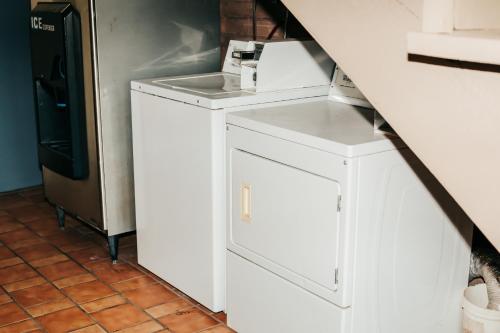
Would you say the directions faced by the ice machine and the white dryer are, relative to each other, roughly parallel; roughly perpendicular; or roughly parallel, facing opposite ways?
roughly parallel

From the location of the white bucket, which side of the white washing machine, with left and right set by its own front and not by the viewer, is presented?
left

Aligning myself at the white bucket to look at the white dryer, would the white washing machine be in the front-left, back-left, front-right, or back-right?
front-right

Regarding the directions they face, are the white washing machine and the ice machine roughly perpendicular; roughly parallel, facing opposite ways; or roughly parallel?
roughly parallel

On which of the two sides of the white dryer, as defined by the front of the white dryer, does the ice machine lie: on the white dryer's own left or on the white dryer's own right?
on the white dryer's own right

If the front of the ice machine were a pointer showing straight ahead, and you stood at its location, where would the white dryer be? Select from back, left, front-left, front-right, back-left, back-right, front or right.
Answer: left

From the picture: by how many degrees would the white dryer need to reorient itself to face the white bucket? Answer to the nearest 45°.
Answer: approximately 135° to its left

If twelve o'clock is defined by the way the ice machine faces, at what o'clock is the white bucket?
The white bucket is roughly at 9 o'clock from the ice machine.

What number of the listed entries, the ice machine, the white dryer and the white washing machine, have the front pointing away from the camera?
0

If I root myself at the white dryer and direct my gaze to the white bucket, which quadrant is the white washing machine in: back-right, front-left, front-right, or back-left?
back-left

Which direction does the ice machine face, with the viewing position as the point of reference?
facing the viewer and to the left of the viewer

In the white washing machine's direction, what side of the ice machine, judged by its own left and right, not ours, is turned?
left

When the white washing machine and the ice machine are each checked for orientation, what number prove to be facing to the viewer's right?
0

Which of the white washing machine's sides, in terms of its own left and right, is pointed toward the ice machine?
right

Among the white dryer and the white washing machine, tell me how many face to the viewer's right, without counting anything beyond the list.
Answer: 0

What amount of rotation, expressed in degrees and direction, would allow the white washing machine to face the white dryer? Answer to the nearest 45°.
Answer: approximately 90° to its left
